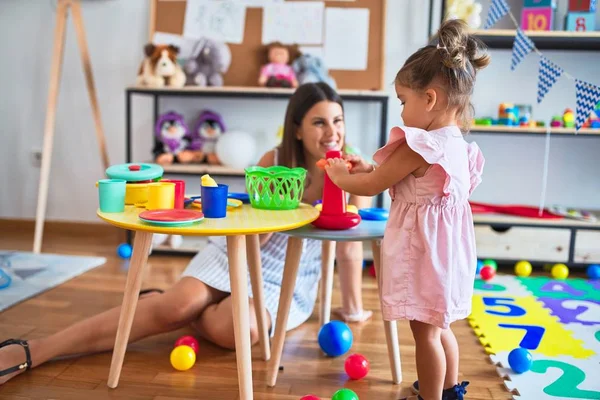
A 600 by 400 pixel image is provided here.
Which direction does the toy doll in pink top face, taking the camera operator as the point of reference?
facing the viewer

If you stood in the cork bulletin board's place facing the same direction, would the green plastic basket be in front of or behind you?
in front

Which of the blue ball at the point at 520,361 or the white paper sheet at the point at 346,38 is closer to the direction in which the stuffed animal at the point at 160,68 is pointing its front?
the blue ball

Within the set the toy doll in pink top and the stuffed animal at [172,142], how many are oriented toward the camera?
2

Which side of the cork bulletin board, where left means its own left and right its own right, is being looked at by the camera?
front

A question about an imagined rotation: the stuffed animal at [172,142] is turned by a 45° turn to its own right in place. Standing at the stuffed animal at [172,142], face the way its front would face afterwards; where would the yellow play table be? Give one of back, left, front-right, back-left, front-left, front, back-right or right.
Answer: front-left

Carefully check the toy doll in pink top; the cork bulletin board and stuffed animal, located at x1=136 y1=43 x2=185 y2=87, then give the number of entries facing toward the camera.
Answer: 3

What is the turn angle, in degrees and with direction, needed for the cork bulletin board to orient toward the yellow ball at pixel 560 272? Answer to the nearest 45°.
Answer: approximately 45° to its left

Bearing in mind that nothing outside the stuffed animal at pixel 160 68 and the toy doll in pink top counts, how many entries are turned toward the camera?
2

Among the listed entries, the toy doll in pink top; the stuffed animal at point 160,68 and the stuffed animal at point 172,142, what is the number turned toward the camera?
3

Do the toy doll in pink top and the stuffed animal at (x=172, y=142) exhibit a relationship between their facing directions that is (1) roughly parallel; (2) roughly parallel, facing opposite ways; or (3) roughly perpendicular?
roughly parallel

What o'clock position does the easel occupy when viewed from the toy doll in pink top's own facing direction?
The easel is roughly at 3 o'clock from the toy doll in pink top.

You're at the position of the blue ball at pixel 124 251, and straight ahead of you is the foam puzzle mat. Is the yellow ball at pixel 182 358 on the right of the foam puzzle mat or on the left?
right

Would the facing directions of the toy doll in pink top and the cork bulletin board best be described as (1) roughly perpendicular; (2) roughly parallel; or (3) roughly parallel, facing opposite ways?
roughly parallel

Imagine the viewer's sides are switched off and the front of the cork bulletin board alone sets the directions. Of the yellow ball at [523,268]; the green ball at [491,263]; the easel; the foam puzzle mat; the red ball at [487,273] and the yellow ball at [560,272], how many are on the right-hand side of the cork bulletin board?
1

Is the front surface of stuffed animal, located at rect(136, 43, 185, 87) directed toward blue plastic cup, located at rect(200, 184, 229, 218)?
yes
